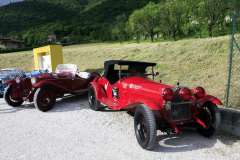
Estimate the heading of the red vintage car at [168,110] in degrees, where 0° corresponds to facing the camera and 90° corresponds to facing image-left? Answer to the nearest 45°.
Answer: approximately 315°

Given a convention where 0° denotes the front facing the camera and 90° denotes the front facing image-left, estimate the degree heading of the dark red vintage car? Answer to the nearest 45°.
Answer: approximately 45°

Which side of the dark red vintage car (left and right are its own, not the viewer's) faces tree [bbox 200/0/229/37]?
back

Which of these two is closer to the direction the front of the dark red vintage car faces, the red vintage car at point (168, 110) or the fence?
the red vintage car

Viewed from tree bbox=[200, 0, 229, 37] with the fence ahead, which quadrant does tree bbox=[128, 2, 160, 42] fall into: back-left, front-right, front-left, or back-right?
back-right

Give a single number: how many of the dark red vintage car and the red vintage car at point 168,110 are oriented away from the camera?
0

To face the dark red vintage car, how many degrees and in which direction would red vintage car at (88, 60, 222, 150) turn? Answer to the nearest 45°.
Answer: approximately 180°

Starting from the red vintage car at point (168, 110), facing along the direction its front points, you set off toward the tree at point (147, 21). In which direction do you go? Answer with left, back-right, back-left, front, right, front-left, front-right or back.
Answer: back-left

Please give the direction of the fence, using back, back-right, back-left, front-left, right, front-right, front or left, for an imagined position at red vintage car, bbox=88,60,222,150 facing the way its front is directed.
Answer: left

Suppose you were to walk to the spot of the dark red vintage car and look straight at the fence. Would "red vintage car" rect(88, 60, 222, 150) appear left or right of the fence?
right
